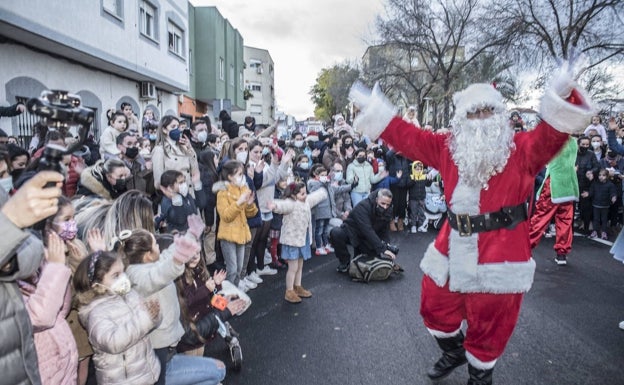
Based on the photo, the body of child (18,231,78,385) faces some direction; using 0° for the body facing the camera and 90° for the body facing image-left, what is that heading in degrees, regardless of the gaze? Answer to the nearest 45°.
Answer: approximately 270°

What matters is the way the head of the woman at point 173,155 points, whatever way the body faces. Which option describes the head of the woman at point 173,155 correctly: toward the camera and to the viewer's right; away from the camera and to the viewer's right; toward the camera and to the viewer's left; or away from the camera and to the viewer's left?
toward the camera and to the viewer's right

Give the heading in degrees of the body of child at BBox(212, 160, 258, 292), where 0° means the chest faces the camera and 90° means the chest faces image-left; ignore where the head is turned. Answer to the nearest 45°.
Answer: approximately 315°

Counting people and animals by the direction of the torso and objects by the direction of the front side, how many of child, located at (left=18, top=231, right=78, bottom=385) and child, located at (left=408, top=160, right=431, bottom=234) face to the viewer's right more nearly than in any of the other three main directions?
1

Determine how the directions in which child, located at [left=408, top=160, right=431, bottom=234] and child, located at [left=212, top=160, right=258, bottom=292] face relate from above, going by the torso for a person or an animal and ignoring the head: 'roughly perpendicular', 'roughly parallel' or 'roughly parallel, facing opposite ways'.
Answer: roughly perpendicular

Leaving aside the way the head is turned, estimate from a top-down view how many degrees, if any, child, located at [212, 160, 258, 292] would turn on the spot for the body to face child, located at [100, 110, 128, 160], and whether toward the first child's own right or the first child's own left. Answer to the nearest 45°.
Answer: approximately 180°

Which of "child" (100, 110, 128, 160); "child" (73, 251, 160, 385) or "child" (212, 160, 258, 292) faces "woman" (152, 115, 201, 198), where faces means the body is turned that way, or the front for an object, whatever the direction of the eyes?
"child" (100, 110, 128, 160)

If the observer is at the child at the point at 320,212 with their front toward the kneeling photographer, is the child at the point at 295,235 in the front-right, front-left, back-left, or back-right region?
front-right

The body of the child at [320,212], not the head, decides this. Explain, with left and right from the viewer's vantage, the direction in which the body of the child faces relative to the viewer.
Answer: facing the viewer and to the right of the viewer

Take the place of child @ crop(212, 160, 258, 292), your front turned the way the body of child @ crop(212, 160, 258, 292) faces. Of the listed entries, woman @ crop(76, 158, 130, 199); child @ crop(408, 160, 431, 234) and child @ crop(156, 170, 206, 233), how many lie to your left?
1

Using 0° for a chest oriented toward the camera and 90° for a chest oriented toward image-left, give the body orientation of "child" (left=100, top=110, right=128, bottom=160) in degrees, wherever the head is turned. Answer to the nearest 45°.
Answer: approximately 315°

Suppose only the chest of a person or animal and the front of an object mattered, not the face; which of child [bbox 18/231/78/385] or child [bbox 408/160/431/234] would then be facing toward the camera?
child [bbox 408/160/431/234]

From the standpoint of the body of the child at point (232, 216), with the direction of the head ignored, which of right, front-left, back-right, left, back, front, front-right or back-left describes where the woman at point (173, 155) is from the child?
back

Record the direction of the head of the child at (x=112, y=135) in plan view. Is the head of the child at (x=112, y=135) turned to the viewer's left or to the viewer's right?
to the viewer's right

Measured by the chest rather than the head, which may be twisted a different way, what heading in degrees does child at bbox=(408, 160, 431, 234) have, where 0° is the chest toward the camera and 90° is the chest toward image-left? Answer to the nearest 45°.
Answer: approximately 0°
